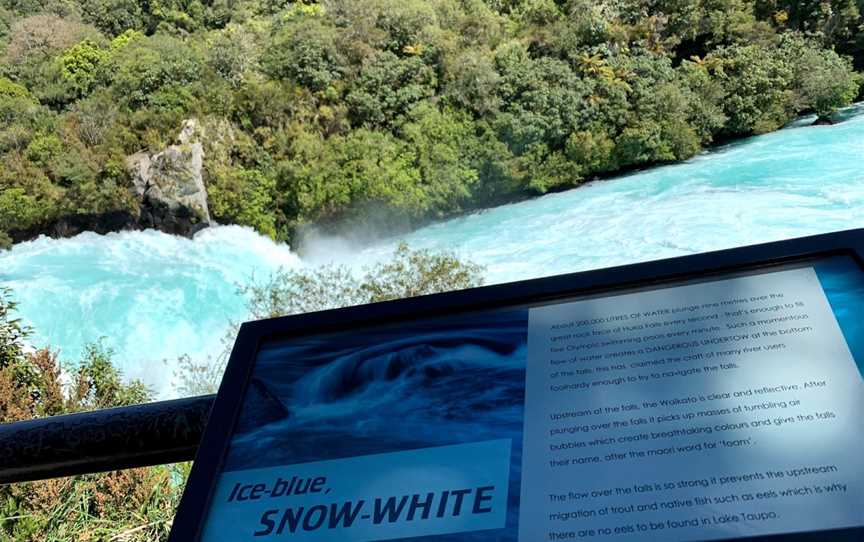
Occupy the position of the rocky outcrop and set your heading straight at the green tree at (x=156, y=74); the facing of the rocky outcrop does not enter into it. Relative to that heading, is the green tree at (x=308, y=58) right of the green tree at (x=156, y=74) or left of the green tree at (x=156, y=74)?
right

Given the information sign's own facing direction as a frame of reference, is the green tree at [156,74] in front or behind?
behind

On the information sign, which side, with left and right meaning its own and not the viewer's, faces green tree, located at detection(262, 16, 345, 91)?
back

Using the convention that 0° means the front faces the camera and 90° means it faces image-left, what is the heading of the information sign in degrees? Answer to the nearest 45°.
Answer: approximately 0°

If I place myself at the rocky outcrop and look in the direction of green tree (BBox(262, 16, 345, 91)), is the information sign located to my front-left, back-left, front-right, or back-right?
back-right

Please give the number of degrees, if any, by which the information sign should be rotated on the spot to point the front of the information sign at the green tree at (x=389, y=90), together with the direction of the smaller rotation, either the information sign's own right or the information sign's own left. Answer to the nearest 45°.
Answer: approximately 180°

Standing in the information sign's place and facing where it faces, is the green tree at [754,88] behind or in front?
behind

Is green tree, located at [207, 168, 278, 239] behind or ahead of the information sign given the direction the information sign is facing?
behind

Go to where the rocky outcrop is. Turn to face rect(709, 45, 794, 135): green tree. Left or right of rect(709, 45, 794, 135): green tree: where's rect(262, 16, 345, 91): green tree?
left
